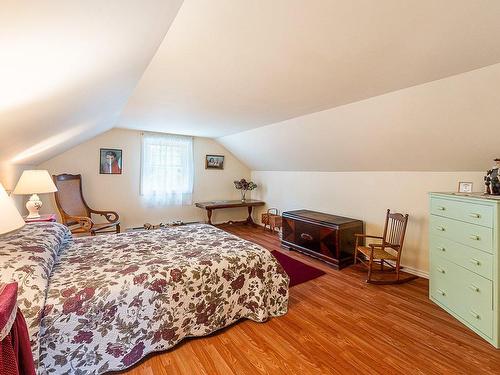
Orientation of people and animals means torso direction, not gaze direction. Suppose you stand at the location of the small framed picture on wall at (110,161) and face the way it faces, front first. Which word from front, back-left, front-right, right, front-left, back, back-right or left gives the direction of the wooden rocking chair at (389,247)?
front-left

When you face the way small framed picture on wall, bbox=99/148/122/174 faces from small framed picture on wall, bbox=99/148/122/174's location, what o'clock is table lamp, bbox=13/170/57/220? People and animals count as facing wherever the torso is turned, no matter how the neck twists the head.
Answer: The table lamp is roughly at 1 o'clock from the small framed picture on wall.

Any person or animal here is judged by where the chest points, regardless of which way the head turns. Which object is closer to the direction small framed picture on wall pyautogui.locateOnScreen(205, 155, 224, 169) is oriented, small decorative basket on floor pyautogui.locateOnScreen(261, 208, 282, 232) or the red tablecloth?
the red tablecloth

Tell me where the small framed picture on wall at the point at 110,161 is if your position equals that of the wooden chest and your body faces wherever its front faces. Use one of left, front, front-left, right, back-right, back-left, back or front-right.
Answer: front-right

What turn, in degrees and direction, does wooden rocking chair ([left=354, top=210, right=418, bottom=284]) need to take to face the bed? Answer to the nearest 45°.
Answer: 0° — it already faces it

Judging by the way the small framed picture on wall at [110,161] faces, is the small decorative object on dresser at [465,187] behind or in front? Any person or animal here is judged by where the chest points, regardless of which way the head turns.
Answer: in front

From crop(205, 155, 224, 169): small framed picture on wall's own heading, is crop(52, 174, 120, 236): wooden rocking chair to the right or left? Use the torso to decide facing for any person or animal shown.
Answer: on its right

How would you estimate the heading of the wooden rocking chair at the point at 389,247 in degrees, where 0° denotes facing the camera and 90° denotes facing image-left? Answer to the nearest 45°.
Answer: approximately 45°

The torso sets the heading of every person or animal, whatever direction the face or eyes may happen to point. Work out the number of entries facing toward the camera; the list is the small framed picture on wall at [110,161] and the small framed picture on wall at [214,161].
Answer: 2

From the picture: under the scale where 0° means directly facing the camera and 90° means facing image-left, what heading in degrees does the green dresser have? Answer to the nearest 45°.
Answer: approximately 45°

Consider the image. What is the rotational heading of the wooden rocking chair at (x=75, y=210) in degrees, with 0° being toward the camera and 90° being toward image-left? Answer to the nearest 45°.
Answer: approximately 315°

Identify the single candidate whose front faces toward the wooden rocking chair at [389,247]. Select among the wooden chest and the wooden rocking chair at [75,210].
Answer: the wooden rocking chair at [75,210]
